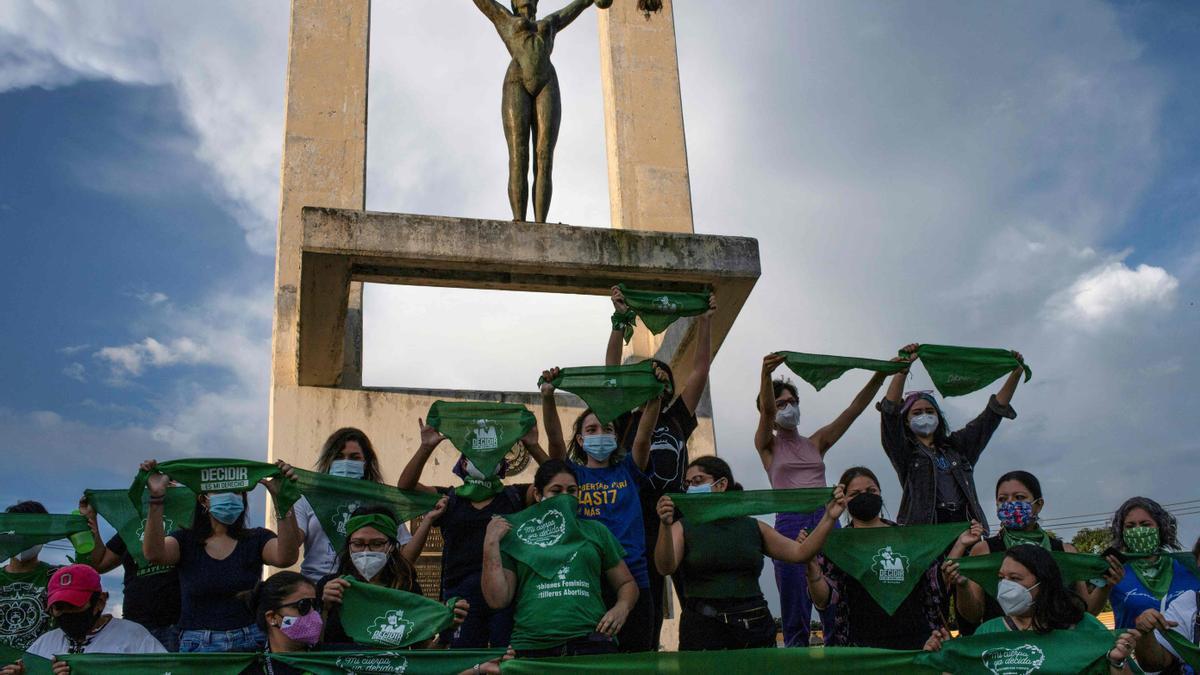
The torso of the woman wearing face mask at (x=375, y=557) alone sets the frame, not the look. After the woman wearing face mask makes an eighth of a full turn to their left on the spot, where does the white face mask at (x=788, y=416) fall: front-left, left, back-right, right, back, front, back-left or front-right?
front-left

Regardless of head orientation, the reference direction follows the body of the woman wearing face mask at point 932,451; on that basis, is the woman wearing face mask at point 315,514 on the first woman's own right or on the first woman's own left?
on the first woman's own right

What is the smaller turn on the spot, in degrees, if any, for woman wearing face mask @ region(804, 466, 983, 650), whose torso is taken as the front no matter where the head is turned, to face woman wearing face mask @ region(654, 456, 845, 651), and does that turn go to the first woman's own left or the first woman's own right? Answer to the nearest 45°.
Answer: approximately 45° to the first woman's own right

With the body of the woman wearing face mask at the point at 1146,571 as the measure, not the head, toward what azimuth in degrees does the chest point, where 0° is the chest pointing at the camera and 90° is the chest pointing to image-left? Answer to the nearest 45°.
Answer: approximately 0°

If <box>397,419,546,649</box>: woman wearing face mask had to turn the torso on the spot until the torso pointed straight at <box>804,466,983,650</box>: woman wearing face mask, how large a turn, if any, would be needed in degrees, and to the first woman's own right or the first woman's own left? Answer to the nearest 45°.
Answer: approximately 90° to the first woman's own left
